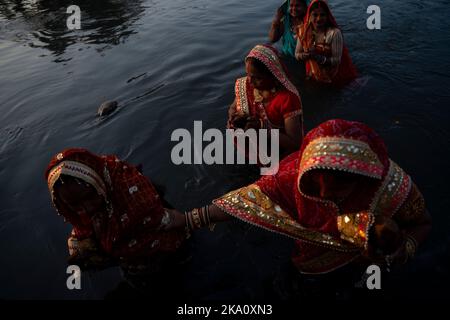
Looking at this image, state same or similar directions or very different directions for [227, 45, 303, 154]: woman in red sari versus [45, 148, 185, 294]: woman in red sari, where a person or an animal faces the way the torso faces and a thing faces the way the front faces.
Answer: same or similar directions

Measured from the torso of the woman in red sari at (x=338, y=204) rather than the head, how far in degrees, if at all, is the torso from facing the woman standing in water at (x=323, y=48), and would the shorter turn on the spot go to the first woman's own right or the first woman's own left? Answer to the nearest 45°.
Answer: approximately 180°

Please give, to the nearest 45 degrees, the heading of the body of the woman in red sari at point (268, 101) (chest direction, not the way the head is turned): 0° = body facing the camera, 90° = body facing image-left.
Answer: approximately 45°

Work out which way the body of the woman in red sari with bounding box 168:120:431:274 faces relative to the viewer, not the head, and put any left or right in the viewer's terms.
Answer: facing the viewer

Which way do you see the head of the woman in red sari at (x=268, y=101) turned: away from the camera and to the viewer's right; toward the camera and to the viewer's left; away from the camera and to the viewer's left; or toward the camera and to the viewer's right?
toward the camera and to the viewer's left

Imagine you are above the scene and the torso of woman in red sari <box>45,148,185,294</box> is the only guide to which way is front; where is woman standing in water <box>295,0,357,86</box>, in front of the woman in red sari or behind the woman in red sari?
behind

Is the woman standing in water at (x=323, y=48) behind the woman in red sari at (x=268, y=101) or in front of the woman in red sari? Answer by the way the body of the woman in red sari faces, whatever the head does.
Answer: behind
